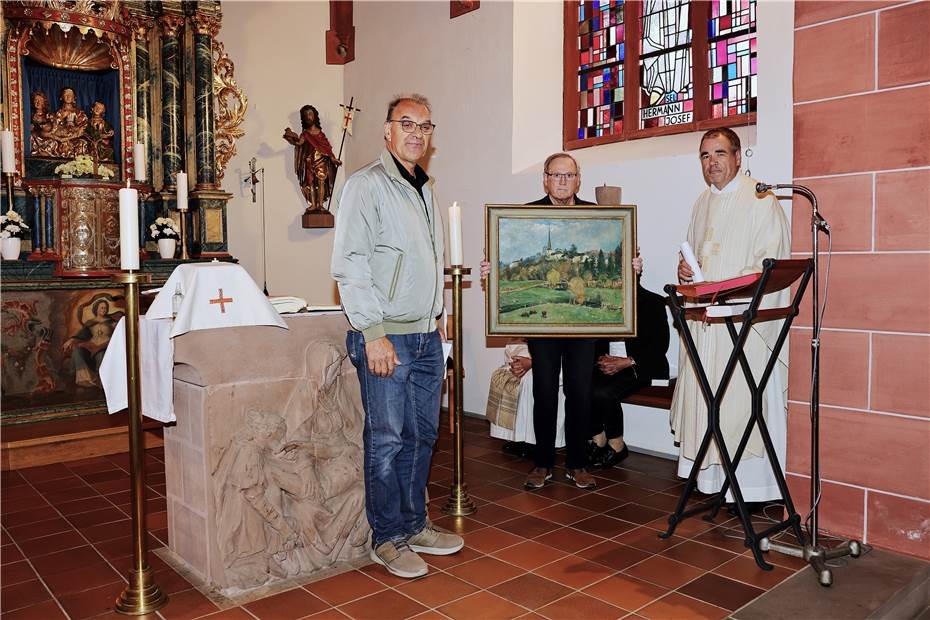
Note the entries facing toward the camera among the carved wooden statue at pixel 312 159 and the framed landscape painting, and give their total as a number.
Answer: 2

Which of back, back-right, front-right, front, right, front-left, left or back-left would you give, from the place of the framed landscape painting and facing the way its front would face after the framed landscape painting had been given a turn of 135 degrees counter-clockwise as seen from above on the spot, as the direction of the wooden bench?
front

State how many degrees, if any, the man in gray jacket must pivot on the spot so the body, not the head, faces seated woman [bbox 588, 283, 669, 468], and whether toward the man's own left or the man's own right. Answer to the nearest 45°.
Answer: approximately 90° to the man's own left

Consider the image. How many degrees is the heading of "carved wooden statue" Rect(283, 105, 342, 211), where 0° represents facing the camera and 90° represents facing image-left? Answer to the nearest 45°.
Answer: approximately 0°
